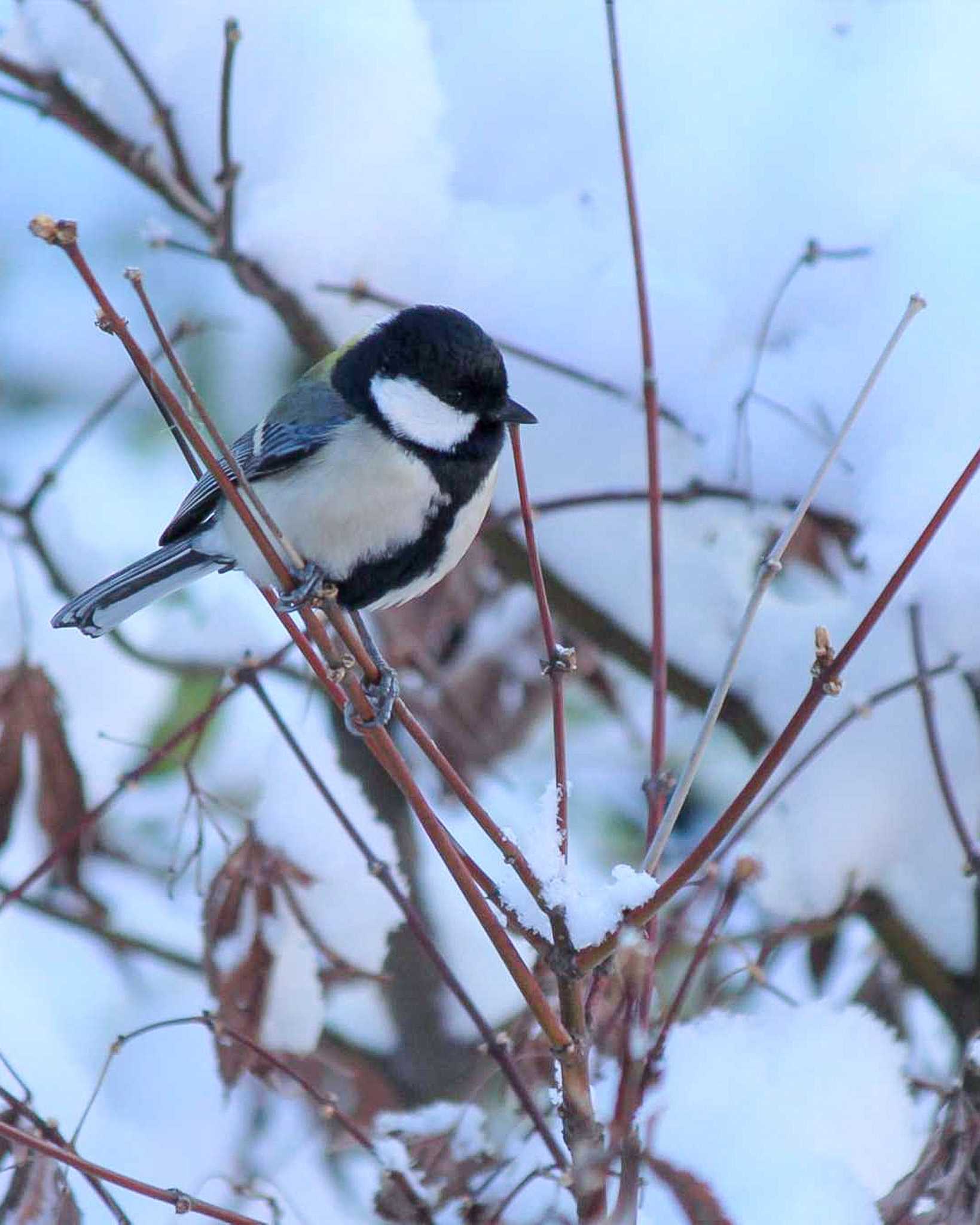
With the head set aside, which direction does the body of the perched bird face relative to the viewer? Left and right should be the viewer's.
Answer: facing the viewer and to the right of the viewer
